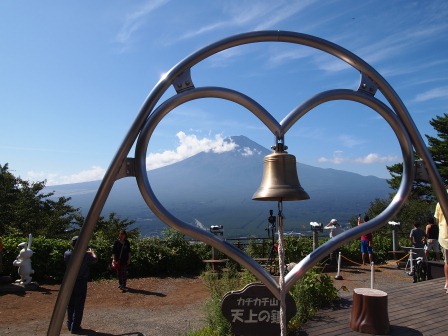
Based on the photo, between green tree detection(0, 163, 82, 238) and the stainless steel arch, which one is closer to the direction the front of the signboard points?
the stainless steel arch

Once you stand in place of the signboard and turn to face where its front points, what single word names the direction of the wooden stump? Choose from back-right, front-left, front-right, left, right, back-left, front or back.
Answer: back-left

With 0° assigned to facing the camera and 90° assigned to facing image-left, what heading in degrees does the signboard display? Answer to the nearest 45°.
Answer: approximately 0°

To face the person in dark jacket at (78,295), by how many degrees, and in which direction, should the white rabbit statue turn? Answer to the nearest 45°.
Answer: approximately 90° to its left

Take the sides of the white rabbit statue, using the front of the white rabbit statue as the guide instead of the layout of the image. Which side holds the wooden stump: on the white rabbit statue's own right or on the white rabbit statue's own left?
on the white rabbit statue's own left

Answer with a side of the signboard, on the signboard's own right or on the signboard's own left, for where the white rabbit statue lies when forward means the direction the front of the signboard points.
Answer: on the signboard's own right

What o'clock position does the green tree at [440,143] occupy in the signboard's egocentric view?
The green tree is roughly at 7 o'clock from the signboard.
